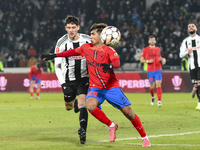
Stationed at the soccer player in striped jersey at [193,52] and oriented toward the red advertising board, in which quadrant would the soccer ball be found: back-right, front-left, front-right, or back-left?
back-left

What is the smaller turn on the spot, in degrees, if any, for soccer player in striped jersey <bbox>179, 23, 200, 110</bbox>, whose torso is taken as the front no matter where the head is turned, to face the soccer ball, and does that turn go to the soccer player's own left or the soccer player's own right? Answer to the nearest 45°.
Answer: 0° — they already face it

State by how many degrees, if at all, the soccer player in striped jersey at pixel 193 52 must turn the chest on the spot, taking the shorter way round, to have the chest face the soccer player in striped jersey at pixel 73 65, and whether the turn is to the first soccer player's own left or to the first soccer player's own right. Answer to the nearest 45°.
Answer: approximately 45° to the first soccer player's own right

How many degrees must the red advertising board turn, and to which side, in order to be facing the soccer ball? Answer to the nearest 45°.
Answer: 0° — it already faces it

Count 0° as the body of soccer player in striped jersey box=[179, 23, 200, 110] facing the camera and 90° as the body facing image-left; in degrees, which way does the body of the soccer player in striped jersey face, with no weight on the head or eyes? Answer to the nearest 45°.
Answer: approximately 0°

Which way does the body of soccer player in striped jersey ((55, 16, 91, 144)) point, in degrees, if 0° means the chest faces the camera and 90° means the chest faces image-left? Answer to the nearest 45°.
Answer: approximately 0°

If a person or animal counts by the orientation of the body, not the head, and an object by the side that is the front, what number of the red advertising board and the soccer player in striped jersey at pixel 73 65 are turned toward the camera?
2

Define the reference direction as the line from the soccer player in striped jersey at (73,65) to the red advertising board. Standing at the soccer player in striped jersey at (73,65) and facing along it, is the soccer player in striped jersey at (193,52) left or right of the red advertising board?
right
